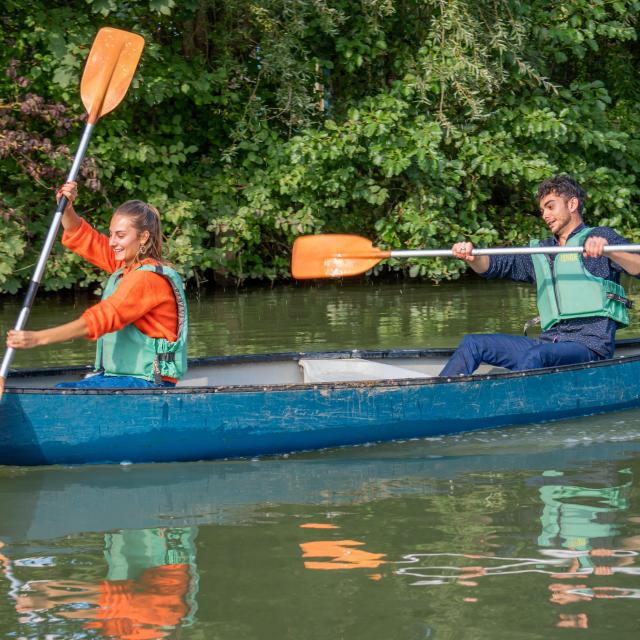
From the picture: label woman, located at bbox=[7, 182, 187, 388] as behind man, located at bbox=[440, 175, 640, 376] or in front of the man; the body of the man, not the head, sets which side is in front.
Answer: in front

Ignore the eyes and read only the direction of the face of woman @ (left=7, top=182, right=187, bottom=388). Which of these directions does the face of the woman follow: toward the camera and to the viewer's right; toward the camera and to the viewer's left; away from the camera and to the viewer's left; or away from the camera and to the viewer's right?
toward the camera and to the viewer's left

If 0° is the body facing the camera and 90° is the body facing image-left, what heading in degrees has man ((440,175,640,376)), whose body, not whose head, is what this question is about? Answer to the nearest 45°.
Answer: approximately 45°
